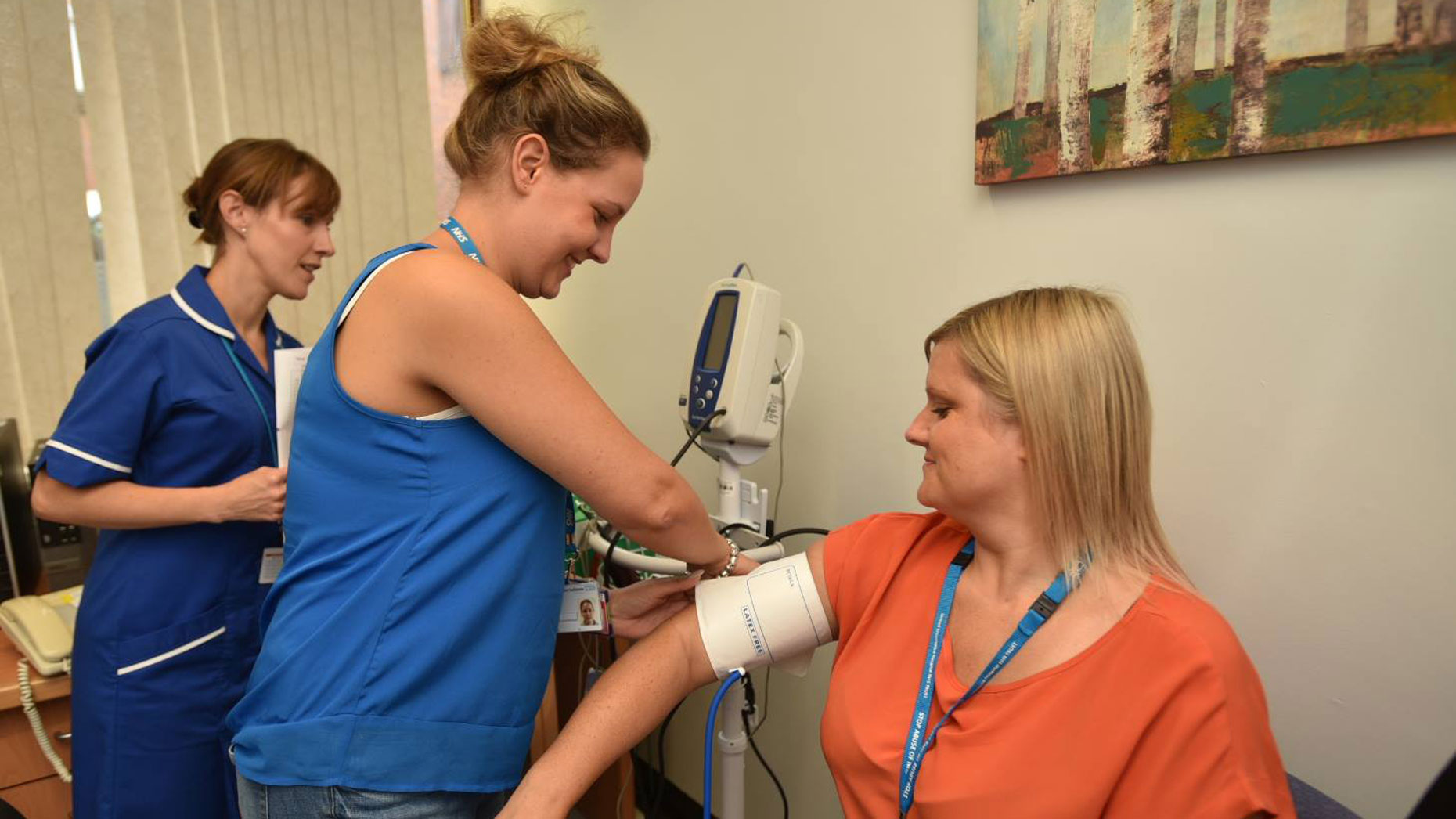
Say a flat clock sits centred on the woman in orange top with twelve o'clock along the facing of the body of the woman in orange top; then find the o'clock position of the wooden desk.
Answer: The wooden desk is roughly at 2 o'clock from the woman in orange top.

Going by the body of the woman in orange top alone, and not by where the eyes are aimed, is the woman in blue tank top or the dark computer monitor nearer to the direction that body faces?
the woman in blue tank top

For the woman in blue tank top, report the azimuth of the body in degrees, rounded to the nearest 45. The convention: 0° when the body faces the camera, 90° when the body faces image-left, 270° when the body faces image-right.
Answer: approximately 270°

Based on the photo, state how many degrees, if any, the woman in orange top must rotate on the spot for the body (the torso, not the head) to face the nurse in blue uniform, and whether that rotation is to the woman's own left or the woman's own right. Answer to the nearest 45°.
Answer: approximately 45° to the woman's own right

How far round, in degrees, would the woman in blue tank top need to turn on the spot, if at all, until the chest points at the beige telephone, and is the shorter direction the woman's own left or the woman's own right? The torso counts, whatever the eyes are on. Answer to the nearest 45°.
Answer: approximately 135° to the woman's own left

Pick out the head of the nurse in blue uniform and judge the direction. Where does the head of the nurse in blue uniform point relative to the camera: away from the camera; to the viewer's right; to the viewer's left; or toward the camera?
to the viewer's right

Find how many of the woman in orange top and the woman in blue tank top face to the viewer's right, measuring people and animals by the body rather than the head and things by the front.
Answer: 1

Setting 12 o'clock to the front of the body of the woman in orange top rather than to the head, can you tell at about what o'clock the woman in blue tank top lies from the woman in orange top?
The woman in blue tank top is roughly at 1 o'clock from the woman in orange top.

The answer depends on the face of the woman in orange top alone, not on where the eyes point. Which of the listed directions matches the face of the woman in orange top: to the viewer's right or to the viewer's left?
to the viewer's left

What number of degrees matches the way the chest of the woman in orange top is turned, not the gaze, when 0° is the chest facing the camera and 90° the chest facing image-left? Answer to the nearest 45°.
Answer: approximately 45°

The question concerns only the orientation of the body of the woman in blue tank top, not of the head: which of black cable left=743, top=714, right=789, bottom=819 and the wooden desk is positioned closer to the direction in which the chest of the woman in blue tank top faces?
the black cable

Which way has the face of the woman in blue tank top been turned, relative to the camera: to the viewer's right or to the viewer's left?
to the viewer's right

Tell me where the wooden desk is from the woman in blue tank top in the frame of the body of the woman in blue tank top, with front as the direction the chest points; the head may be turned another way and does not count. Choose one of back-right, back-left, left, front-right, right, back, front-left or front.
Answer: back-left
